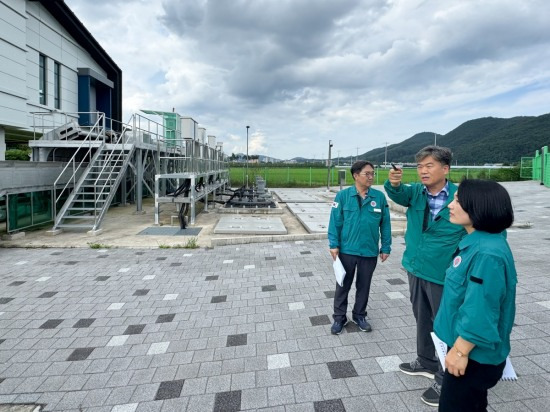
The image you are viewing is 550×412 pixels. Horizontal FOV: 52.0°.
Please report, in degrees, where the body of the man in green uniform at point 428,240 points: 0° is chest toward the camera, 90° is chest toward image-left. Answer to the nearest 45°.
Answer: approximately 45°

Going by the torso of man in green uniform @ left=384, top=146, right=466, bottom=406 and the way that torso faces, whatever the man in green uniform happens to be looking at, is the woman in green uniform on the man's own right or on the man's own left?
on the man's own left

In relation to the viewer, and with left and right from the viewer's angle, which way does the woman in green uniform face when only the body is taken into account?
facing to the left of the viewer

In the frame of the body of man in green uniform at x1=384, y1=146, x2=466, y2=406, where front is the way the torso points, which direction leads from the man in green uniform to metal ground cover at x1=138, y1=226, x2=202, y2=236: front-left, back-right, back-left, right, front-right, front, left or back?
right

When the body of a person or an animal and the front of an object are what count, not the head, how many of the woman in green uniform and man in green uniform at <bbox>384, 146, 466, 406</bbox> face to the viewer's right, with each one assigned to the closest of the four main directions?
0

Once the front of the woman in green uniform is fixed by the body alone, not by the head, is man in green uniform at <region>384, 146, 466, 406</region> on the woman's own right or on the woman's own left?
on the woman's own right

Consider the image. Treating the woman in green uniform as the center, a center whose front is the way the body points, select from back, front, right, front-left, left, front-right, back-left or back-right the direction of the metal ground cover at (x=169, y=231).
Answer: front-right
